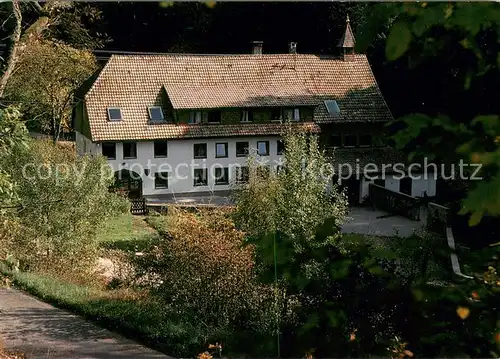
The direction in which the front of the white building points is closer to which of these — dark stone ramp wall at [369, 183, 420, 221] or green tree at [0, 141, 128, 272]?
the green tree

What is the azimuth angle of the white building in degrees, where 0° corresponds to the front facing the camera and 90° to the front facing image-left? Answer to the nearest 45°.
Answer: approximately 0°

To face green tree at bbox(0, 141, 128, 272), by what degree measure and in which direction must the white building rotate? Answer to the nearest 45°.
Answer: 0° — it already faces it

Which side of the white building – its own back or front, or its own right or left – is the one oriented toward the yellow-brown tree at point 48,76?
right
